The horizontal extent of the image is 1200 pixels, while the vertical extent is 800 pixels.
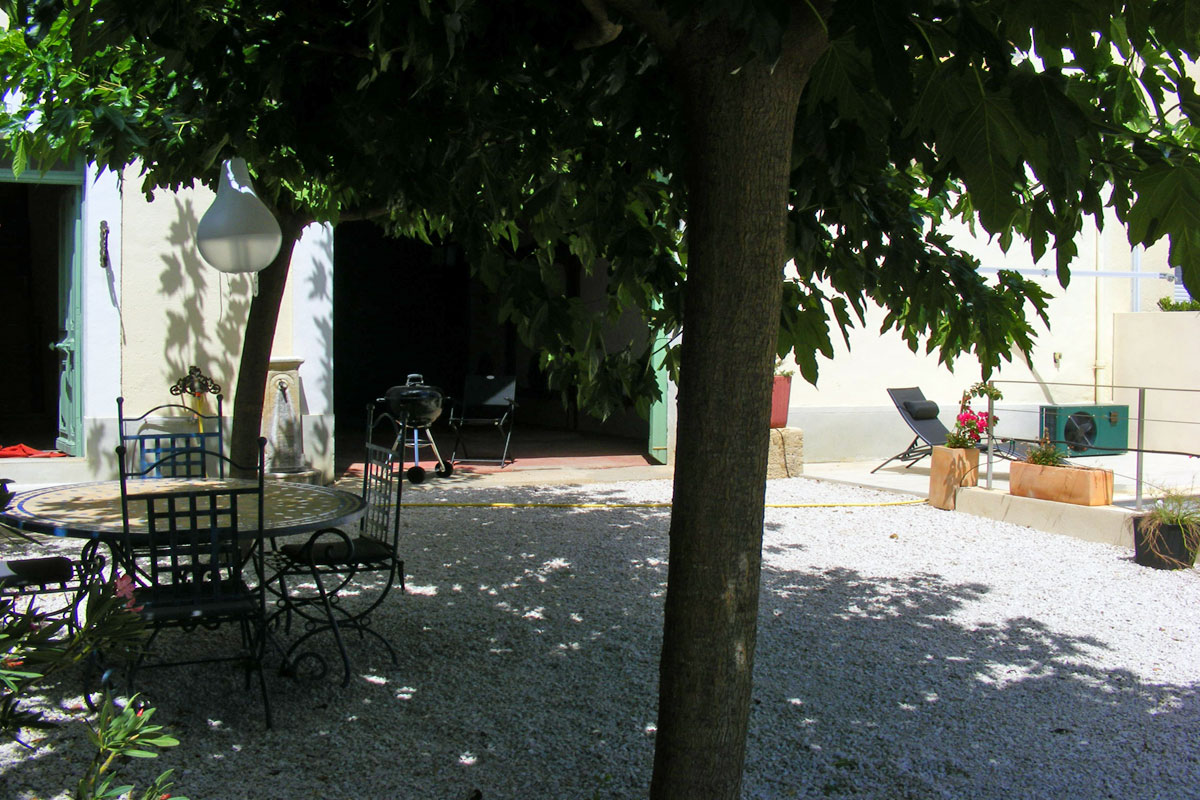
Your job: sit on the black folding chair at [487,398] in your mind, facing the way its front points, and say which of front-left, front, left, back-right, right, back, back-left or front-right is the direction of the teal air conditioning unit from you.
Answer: back-left

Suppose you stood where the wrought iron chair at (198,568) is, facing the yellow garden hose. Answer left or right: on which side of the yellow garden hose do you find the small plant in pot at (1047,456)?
right

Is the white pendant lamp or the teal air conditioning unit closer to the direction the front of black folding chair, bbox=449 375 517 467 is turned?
the white pendant lamp

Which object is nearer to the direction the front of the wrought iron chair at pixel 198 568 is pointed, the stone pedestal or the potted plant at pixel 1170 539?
the stone pedestal

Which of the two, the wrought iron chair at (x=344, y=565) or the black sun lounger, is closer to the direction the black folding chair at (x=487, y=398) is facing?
the wrought iron chair

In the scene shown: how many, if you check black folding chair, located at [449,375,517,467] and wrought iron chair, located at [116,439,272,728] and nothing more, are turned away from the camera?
1

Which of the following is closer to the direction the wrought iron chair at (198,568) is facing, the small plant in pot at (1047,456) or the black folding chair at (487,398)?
the black folding chair

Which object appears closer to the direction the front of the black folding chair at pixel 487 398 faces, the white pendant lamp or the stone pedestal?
the white pendant lamp

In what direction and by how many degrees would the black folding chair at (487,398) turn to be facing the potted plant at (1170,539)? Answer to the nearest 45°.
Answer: approximately 90° to its left

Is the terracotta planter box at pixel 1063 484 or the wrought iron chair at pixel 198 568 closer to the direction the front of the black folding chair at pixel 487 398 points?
the wrought iron chair

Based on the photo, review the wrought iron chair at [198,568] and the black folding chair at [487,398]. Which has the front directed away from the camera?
the wrought iron chair at [198,568]

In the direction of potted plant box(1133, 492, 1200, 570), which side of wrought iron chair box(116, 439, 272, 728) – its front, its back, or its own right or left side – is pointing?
right

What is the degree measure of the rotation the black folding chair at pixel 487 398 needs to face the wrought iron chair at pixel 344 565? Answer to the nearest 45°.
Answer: approximately 45° to its left

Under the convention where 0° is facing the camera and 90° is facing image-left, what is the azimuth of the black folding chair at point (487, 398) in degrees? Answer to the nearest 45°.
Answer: approximately 45°

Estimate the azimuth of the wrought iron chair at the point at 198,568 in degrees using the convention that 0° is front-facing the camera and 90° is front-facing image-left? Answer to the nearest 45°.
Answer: approximately 180°

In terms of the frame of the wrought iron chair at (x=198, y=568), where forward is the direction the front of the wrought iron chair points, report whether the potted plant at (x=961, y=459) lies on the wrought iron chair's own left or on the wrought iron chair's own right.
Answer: on the wrought iron chair's own right

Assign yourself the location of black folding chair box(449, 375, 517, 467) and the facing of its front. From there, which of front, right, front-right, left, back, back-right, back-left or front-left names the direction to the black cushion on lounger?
back-left
